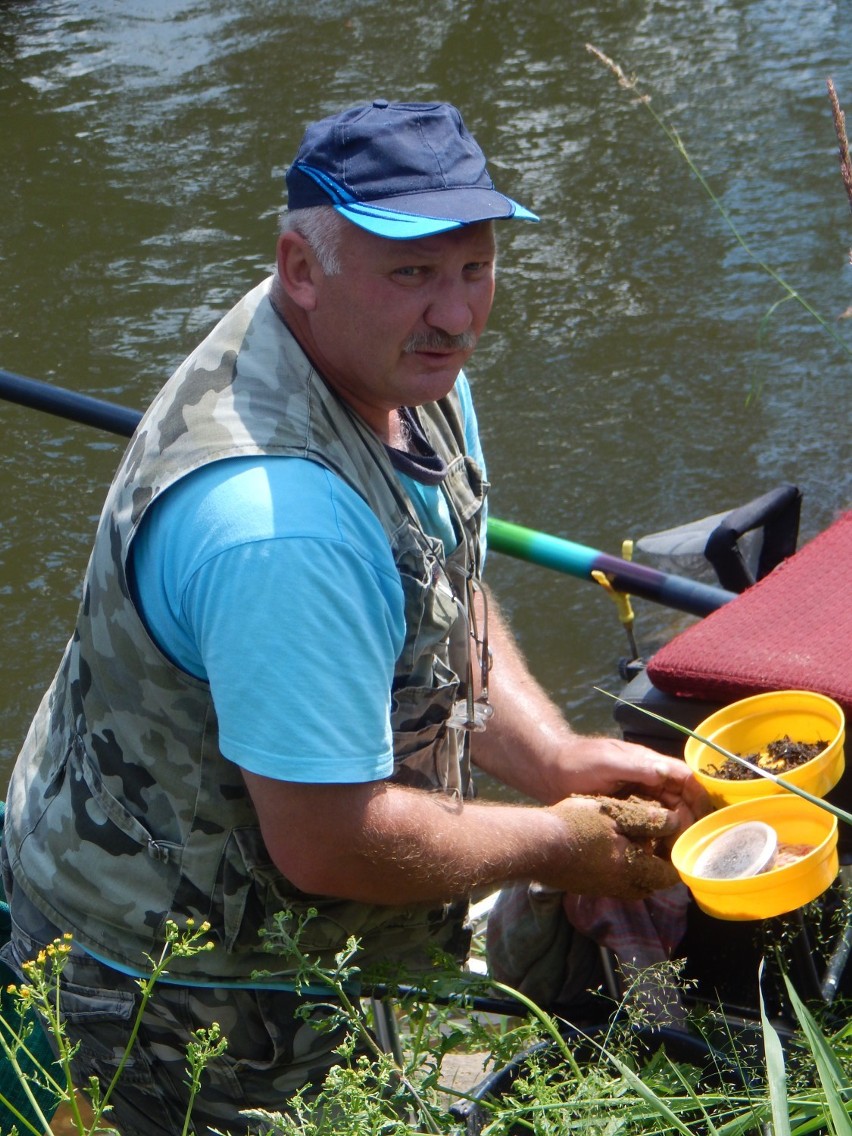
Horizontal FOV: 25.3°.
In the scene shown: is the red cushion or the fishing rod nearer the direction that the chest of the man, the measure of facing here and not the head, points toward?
the red cushion

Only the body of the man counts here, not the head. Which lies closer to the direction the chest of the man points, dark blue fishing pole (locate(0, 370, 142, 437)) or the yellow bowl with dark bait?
the yellow bowl with dark bait

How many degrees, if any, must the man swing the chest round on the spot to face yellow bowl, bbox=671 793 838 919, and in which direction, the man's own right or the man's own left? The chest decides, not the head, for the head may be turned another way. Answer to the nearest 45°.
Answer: approximately 45° to the man's own right

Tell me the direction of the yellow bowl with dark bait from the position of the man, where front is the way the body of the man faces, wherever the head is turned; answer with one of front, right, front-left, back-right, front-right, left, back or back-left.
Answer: front

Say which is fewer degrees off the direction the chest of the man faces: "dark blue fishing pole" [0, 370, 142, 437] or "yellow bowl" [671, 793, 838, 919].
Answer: the yellow bowl

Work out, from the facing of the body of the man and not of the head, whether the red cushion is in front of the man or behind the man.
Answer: in front

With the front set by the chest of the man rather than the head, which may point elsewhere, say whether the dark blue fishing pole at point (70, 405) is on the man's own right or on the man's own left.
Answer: on the man's own left

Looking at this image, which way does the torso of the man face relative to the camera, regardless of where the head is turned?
to the viewer's right
